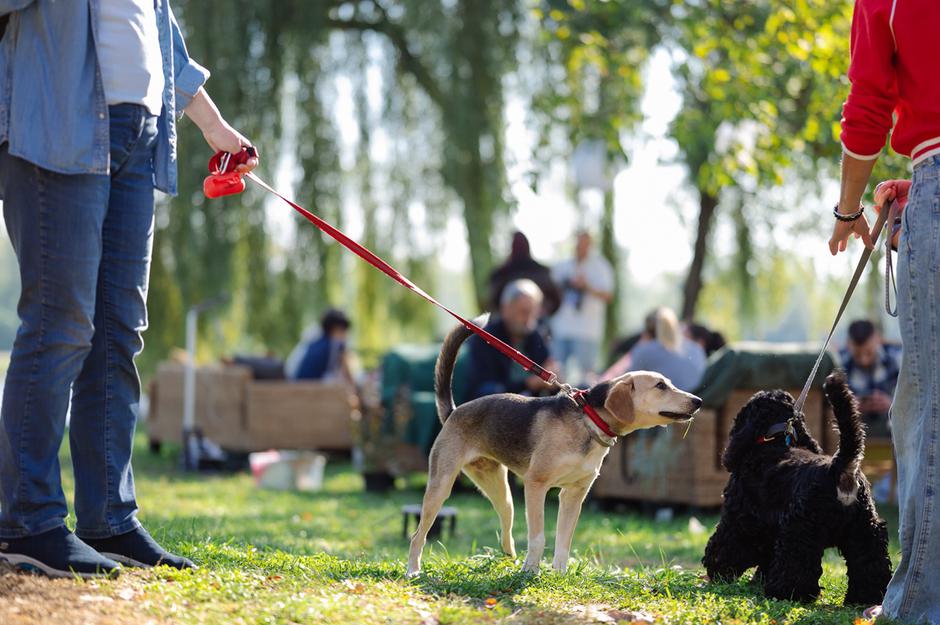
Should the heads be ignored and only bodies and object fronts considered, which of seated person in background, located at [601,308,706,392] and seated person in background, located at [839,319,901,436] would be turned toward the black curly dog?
seated person in background, located at [839,319,901,436]

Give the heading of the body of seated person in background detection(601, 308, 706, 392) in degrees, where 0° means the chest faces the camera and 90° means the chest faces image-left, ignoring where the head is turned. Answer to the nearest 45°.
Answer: approximately 180°

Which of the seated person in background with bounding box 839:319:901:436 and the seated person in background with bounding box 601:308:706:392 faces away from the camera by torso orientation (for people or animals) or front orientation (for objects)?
the seated person in background with bounding box 601:308:706:392

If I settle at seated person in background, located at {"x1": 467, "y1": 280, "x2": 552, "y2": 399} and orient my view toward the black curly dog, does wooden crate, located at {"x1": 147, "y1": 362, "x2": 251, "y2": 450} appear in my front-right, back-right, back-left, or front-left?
back-right

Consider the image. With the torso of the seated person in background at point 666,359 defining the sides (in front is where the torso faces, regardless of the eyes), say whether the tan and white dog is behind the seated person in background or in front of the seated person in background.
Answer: behind

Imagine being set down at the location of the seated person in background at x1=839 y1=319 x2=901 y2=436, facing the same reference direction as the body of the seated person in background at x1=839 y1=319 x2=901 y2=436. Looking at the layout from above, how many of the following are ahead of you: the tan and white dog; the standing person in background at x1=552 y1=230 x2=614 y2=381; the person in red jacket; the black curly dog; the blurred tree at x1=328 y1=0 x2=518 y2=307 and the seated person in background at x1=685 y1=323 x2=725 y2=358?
3

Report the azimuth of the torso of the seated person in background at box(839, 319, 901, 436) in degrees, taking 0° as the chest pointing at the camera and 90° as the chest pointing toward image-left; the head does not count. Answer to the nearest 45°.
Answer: approximately 0°

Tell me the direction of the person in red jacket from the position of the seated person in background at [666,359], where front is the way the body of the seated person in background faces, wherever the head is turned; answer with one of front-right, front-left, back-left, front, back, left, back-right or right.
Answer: back

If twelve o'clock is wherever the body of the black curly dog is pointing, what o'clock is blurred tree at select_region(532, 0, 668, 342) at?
The blurred tree is roughly at 1 o'clock from the black curly dog.

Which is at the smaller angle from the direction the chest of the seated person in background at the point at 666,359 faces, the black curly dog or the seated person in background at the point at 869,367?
the seated person in background

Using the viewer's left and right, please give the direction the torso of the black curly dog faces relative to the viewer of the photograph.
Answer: facing away from the viewer and to the left of the viewer

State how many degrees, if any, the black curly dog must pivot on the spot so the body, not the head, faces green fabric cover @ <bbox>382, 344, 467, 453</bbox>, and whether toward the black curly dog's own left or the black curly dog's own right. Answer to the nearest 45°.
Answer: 0° — it already faces it

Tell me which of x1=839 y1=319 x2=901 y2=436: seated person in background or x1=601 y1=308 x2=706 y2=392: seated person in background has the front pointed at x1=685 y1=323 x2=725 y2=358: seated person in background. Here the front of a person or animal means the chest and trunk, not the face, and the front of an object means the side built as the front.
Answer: x1=601 y1=308 x2=706 y2=392: seated person in background

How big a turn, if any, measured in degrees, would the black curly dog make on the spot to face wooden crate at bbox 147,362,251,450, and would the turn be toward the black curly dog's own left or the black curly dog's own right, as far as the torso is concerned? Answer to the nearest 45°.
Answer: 0° — it already faces it
